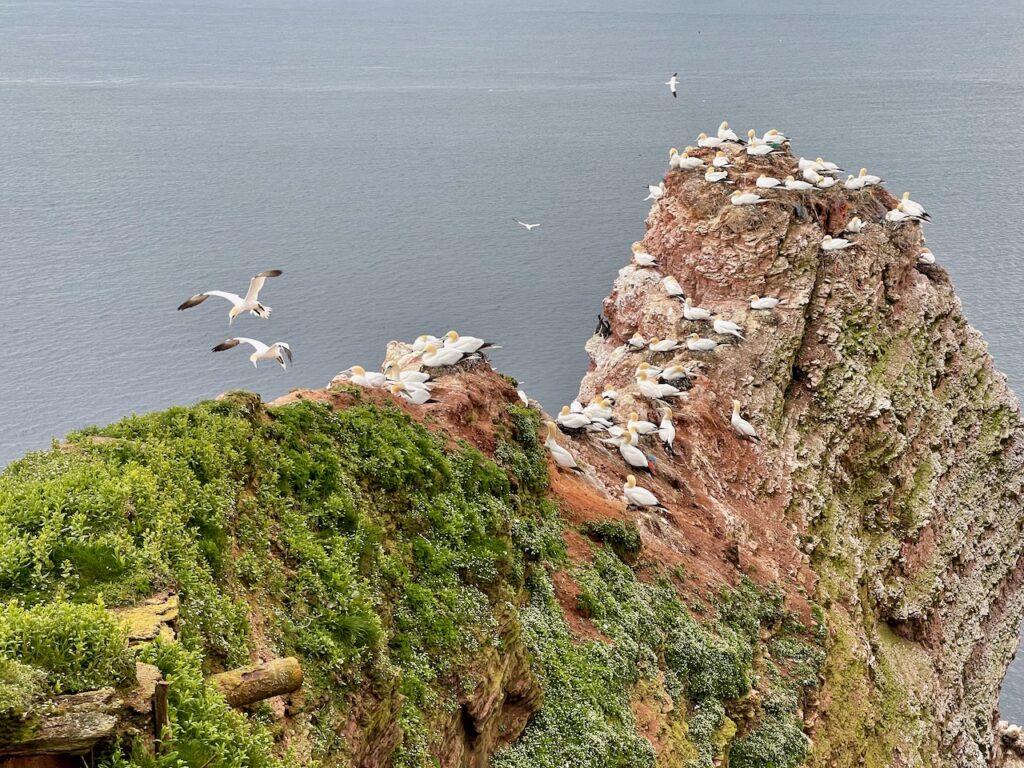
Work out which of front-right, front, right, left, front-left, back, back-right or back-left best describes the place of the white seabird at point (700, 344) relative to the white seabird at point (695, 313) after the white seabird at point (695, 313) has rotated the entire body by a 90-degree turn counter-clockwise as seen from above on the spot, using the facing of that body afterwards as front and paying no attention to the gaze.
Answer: front

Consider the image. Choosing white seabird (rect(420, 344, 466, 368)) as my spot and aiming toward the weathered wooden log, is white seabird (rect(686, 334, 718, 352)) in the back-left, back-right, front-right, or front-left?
back-left

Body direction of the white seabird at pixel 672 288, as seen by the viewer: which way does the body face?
to the viewer's left

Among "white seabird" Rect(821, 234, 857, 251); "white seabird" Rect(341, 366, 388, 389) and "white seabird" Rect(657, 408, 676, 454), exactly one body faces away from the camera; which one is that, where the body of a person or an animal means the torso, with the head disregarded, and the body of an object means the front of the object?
"white seabird" Rect(657, 408, 676, 454)

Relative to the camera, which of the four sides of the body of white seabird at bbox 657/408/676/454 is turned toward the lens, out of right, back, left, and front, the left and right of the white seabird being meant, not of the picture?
back

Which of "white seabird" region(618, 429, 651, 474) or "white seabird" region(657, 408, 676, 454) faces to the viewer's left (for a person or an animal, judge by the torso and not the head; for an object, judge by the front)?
"white seabird" region(618, 429, 651, 474)

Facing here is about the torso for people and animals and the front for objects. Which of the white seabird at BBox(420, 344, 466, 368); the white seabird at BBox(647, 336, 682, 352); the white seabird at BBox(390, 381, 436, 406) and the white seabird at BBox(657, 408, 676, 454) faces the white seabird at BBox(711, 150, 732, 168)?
the white seabird at BBox(657, 408, 676, 454)

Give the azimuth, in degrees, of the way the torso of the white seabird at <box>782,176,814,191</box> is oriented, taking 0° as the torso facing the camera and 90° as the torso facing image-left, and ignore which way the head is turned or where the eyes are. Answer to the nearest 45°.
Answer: approximately 90°

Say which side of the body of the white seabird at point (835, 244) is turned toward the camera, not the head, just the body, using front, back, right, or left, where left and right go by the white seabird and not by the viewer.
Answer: left

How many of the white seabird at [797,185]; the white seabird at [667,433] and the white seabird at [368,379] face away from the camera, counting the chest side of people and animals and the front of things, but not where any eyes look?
1

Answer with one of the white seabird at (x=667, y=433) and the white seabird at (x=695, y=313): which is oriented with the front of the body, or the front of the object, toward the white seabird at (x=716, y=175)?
the white seabird at (x=667, y=433)

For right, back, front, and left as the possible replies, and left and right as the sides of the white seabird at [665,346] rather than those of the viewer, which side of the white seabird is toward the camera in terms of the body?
left

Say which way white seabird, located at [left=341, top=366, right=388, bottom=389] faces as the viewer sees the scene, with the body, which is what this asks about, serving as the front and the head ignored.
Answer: to the viewer's left

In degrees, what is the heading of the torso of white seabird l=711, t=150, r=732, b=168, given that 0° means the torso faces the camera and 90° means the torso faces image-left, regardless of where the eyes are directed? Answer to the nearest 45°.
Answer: approximately 90°

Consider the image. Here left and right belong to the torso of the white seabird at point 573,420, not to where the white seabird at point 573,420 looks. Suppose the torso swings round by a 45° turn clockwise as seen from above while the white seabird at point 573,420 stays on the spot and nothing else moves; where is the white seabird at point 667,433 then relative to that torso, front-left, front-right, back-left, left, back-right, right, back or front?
right
